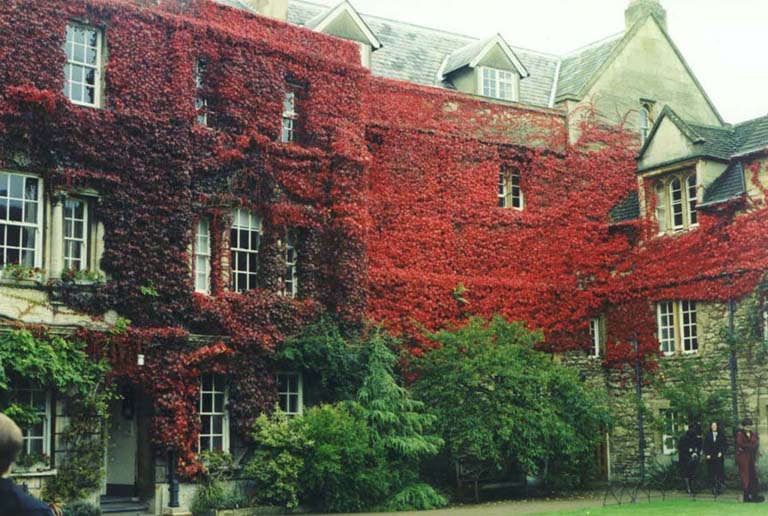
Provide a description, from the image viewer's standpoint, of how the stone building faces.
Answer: facing the viewer and to the right of the viewer

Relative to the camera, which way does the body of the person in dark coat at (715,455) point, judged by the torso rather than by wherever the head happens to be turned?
toward the camera

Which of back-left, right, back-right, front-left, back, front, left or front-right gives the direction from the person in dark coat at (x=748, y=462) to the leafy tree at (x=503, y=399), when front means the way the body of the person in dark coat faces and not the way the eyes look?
right

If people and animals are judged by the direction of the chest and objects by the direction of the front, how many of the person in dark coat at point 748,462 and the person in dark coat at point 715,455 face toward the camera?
2

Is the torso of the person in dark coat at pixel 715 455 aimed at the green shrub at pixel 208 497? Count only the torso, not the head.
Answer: no

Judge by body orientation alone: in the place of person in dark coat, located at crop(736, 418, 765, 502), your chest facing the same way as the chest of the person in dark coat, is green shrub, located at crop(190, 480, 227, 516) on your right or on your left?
on your right

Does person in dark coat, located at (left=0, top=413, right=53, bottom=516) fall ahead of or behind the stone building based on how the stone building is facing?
ahead

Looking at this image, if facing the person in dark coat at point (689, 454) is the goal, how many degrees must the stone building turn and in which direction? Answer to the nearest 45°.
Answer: approximately 45° to its left

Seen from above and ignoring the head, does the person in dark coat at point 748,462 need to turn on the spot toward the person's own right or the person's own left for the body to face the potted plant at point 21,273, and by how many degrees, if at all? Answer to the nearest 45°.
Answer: approximately 45° to the person's own right

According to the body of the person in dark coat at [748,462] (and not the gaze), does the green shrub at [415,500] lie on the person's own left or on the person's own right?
on the person's own right

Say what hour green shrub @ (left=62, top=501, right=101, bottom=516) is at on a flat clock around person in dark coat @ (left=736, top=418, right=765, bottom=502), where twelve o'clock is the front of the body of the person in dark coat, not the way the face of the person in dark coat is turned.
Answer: The green shrub is roughly at 2 o'clock from the person in dark coat.

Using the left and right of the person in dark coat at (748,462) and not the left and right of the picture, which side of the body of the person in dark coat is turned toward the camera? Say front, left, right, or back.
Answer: front

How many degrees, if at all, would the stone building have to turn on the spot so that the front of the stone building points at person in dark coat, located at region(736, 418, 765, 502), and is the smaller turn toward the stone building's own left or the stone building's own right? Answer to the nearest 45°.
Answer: approximately 45° to the stone building's own left

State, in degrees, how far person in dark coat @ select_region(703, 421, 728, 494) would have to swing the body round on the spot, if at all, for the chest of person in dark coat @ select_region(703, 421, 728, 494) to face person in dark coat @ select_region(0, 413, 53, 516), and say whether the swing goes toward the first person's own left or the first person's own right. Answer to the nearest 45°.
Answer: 0° — they already face them

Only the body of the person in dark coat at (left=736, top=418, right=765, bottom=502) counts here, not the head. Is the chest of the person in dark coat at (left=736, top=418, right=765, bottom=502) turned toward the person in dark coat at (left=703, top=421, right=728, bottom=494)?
no

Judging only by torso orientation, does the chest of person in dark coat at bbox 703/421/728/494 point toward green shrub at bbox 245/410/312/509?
no

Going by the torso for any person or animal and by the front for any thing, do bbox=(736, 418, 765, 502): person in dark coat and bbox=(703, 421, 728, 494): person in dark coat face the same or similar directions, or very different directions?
same or similar directions
